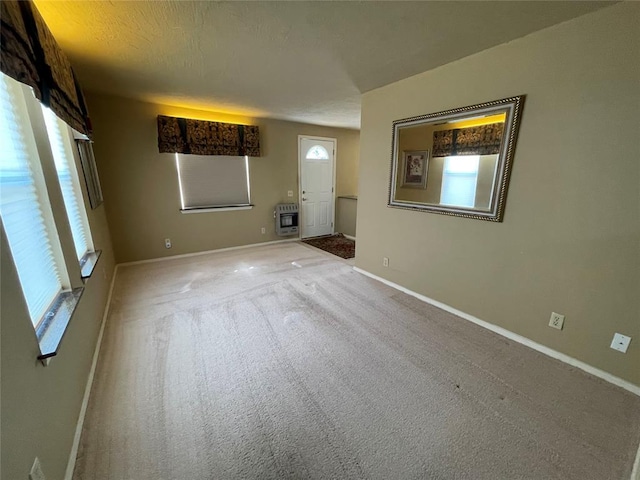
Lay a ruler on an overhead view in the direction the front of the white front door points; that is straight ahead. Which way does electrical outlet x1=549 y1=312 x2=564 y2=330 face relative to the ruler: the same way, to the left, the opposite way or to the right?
to the right

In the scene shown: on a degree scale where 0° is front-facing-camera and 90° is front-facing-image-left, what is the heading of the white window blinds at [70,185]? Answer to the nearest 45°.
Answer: approximately 270°

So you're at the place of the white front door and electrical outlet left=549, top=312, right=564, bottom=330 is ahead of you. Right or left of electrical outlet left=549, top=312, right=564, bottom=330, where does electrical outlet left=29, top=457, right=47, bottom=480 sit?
right

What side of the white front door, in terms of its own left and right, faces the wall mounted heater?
right

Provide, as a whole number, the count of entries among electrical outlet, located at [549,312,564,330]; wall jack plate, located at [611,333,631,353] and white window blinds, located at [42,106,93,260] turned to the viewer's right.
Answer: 1

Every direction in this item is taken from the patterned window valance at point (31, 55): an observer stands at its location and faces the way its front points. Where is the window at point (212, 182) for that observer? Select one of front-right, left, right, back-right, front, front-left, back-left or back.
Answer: front-left

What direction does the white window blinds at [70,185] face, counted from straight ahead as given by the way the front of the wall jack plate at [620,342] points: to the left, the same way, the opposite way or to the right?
the opposite way

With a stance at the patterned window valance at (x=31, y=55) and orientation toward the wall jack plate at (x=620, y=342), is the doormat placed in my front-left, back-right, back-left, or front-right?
front-left

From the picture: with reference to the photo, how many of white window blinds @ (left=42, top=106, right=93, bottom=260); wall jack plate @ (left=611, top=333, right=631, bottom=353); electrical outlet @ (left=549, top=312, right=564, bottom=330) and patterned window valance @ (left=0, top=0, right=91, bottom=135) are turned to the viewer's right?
2

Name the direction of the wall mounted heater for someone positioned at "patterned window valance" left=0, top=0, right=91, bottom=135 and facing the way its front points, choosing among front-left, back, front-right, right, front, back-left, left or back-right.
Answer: front-left

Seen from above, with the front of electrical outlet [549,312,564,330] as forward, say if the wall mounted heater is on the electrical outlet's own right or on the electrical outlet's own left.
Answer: on the electrical outlet's own right

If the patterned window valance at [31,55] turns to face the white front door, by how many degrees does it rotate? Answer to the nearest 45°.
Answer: approximately 45° to its left

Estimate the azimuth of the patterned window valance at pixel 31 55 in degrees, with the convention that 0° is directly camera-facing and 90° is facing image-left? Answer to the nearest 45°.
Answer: approximately 270°
